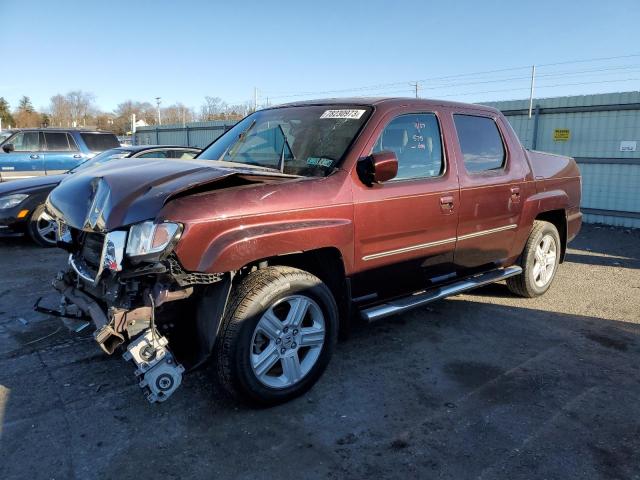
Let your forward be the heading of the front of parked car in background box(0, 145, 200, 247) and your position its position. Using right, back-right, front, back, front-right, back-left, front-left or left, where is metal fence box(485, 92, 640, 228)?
back-left

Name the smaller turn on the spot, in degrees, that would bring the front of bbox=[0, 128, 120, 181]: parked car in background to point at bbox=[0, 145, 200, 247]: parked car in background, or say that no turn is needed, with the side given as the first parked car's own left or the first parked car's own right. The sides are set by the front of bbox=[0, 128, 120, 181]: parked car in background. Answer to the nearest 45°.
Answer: approximately 90° to the first parked car's own left

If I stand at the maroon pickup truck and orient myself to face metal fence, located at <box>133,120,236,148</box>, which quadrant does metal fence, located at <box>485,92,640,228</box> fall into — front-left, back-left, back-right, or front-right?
front-right

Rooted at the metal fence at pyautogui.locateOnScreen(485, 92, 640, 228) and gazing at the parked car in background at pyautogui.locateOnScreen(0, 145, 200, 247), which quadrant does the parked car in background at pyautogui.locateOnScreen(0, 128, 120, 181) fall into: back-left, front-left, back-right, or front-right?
front-right

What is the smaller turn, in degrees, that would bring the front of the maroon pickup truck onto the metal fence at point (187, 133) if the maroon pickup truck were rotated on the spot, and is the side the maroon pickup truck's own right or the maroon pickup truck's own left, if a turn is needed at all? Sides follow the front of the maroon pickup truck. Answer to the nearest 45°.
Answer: approximately 135° to the maroon pickup truck's own right

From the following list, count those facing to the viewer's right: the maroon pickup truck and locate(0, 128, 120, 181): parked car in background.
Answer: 0

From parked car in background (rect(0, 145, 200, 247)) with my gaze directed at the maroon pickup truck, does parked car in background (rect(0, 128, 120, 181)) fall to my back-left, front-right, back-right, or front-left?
back-left

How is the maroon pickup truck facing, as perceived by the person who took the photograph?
facing the viewer and to the left of the viewer

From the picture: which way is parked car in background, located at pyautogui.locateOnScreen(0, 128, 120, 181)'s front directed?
to the viewer's left

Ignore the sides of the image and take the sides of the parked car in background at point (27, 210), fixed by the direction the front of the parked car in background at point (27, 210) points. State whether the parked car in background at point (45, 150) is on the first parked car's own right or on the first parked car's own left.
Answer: on the first parked car's own right

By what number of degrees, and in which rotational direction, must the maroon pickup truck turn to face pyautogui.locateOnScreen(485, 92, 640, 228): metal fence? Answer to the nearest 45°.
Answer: approximately 180°

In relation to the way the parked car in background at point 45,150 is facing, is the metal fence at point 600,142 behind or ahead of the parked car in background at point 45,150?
behind
